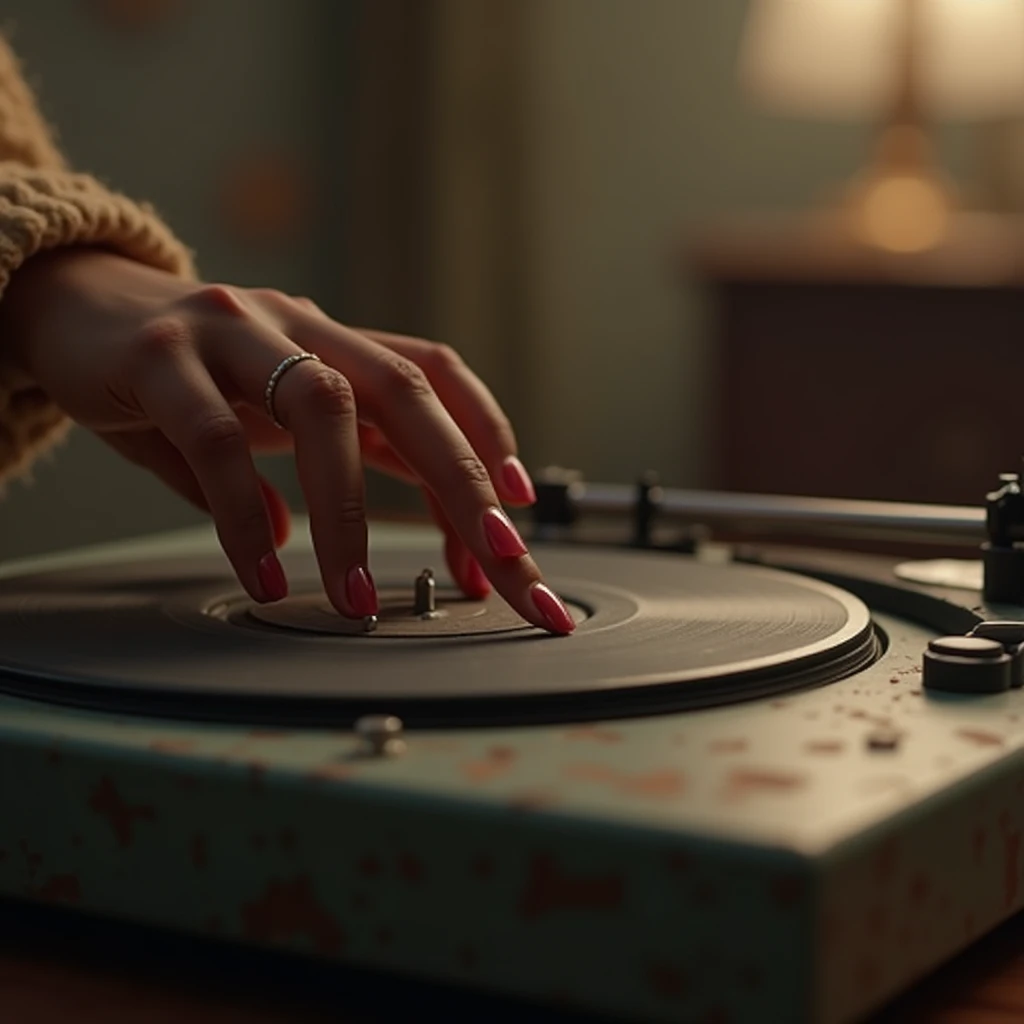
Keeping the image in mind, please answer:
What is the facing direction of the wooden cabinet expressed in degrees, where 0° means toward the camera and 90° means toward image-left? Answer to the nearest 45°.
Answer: approximately 0°

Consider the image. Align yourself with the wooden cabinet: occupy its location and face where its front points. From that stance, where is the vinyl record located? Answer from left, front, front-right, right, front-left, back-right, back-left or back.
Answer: front

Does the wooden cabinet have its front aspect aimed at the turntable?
yes

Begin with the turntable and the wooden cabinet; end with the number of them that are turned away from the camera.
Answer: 0
